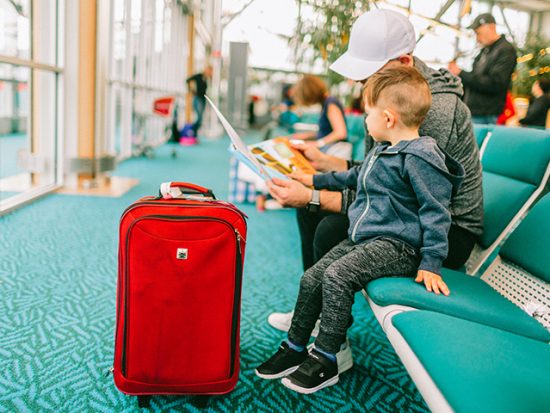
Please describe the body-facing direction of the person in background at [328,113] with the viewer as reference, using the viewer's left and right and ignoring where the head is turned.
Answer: facing to the left of the viewer

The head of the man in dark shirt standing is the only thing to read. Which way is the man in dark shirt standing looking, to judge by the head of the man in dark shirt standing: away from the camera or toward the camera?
toward the camera

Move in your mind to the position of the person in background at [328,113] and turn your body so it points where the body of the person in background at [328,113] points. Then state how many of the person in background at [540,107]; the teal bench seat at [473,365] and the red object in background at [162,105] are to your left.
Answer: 1

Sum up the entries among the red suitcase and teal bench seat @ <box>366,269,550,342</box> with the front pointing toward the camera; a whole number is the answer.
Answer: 1

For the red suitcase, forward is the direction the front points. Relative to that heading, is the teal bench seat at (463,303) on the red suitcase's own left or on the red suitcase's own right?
on the red suitcase's own left

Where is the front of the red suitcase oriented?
toward the camera

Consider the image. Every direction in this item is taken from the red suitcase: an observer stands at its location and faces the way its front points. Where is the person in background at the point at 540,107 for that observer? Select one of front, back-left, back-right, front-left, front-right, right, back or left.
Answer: back-left

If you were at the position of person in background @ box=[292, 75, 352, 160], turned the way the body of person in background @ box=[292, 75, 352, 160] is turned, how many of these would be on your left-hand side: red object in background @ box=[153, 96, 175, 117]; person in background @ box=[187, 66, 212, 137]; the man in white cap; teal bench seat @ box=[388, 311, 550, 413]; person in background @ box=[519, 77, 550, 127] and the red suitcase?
3

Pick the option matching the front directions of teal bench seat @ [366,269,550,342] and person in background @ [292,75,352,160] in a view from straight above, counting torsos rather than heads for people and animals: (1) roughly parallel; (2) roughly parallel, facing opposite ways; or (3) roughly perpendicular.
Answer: roughly parallel

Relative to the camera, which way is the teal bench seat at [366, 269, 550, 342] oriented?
to the viewer's left

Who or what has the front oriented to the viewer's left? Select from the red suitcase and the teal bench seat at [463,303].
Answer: the teal bench seat

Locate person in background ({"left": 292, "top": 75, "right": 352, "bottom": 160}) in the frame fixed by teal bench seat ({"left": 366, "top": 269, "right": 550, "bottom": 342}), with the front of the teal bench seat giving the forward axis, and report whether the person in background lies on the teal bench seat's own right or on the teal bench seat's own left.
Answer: on the teal bench seat's own right

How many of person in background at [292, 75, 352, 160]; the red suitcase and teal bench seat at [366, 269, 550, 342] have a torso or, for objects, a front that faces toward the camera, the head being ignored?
1

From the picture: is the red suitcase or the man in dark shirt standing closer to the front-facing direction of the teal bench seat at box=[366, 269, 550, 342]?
the red suitcase

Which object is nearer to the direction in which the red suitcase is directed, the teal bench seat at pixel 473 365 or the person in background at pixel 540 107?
the teal bench seat
